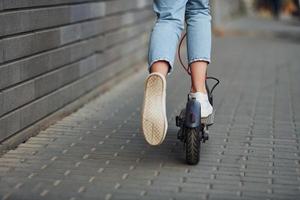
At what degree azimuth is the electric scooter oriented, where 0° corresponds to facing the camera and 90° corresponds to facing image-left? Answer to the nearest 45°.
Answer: approximately 180°
